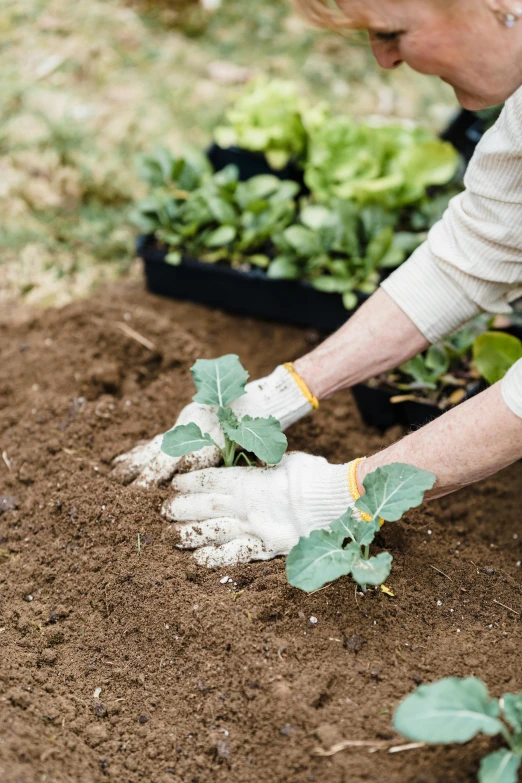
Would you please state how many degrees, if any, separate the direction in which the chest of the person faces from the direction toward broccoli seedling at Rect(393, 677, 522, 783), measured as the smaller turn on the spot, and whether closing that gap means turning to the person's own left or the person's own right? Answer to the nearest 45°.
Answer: approximately 90° to the person's own left

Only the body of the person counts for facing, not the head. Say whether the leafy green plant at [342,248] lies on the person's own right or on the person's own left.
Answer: on the person's own right

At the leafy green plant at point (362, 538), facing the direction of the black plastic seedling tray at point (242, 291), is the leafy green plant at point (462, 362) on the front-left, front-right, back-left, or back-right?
front-right

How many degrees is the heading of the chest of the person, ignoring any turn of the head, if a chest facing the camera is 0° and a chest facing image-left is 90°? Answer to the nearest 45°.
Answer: approximately 90°

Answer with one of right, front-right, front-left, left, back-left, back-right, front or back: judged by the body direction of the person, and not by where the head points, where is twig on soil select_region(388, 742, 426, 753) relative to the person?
left

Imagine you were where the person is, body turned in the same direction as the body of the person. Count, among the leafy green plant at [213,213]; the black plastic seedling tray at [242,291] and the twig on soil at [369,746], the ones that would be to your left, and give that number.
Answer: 1

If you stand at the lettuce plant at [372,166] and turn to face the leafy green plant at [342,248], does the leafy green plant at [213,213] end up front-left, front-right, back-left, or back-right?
front-right

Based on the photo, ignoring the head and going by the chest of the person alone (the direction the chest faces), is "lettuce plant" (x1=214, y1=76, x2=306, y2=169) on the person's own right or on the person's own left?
on the person's own right

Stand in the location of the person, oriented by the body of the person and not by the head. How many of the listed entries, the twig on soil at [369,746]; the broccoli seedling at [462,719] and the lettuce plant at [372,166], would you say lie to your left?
2

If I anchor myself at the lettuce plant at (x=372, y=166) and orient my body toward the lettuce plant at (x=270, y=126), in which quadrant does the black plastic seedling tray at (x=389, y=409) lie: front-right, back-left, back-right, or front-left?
back-left
